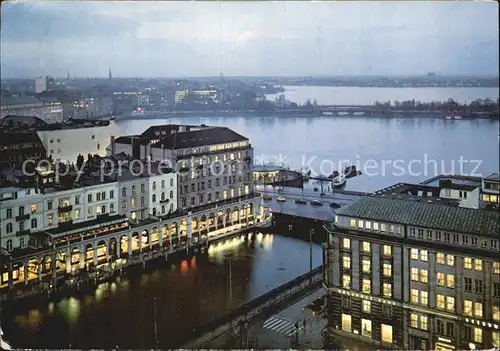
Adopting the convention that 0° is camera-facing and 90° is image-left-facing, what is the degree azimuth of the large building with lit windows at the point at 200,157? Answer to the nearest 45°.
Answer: approximately 315°
